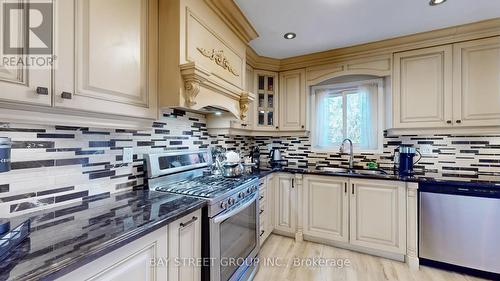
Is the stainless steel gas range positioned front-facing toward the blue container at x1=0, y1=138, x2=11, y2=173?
no

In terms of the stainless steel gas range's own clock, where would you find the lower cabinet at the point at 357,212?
The lower cabinet is roughly at 10 o'clock from the stainless steel gas range.

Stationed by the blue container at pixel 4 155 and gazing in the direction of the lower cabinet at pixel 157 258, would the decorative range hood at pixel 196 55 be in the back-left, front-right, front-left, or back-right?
front-left

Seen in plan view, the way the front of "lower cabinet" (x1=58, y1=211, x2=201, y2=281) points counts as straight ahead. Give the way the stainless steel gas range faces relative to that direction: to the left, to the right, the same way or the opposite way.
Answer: the same way

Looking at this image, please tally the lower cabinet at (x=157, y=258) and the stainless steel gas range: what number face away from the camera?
0

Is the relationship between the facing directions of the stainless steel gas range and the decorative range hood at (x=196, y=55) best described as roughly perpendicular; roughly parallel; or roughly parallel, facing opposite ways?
roughly parallel

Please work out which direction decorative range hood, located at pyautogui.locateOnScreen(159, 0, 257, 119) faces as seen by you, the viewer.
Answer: facing the viewer and to the right of the viewer

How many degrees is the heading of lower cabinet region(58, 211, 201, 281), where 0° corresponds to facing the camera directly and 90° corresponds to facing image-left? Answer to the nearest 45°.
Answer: approximately 315°

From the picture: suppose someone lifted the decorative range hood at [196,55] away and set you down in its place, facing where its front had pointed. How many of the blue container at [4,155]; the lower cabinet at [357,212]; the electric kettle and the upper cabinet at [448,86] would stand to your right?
1

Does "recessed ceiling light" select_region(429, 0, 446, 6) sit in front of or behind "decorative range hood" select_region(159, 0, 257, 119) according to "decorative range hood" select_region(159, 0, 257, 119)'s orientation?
in front

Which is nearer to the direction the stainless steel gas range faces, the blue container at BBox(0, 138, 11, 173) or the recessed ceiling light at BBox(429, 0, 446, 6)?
the recessed ceiling light

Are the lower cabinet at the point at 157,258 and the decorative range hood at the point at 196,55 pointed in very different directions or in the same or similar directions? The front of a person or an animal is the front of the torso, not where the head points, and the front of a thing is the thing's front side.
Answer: same or similar directions

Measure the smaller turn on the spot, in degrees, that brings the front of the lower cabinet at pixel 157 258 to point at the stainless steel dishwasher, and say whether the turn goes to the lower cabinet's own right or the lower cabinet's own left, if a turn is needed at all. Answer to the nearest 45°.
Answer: approximately 45° to the lower cabinet's own left

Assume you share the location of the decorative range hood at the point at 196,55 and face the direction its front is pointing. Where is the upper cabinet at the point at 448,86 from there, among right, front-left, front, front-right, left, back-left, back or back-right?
front-left
